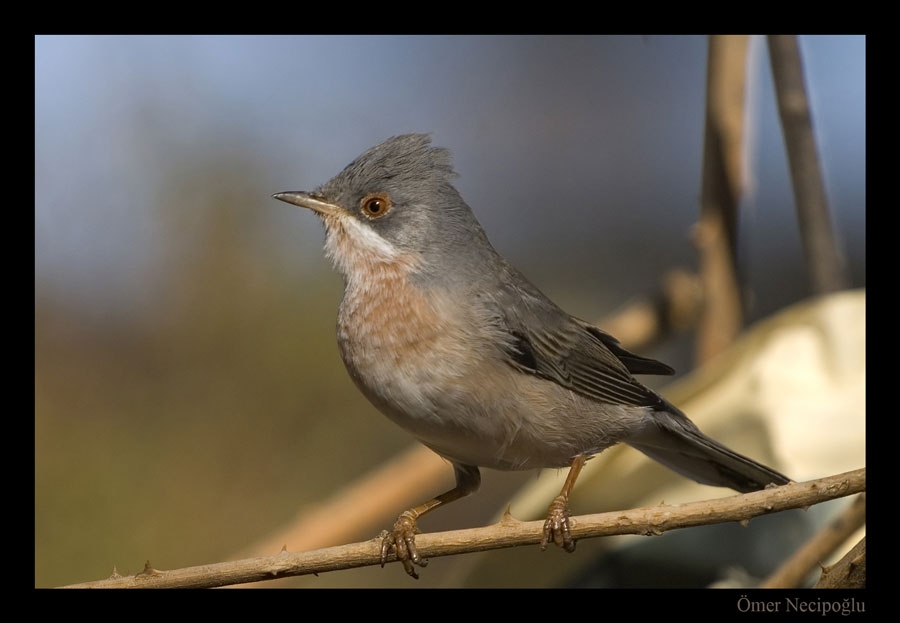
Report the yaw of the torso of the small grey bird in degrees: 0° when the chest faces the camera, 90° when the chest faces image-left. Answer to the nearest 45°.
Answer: approximately 90°

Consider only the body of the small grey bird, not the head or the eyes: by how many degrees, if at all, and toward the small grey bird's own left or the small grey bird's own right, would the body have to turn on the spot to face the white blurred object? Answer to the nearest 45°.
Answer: approximately 135° to the small grey bird's own right
